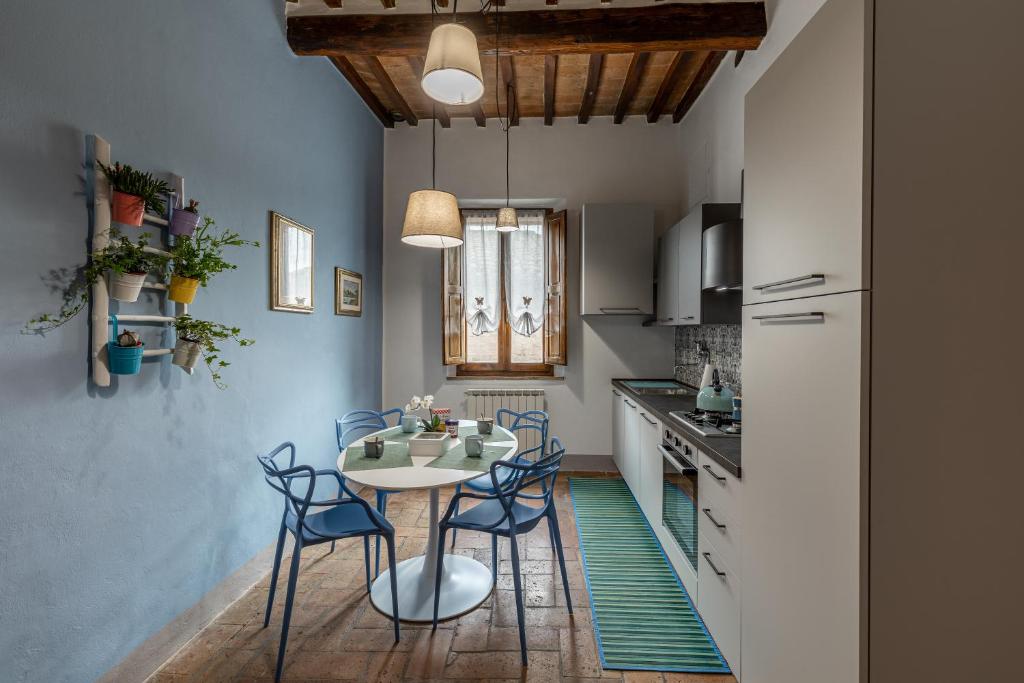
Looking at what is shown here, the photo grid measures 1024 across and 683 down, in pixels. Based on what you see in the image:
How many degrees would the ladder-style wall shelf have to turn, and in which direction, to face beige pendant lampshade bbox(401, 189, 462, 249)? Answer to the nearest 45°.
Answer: approximately 45° to its left

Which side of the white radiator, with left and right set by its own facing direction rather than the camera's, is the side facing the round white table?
front

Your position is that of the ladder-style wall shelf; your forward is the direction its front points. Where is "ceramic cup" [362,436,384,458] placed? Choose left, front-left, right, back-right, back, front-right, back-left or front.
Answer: front-left

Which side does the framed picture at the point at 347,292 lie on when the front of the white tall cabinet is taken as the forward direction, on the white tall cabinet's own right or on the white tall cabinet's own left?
on the white tall cabinet's own right

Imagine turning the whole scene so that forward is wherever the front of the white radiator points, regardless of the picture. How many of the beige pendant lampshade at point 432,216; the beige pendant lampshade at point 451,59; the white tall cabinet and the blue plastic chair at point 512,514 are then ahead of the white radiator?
4

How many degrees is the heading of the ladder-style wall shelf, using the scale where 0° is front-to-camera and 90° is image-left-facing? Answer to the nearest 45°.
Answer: approximately 315°

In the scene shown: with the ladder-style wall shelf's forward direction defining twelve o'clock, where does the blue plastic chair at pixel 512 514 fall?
The blue plastic chair is roughly at 11 o'clock from the ladder-style wall shelf.

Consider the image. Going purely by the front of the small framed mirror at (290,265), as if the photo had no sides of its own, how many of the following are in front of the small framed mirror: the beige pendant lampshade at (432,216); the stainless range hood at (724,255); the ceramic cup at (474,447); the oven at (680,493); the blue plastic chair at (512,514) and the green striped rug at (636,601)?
6

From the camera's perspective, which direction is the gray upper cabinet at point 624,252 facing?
toward the camera

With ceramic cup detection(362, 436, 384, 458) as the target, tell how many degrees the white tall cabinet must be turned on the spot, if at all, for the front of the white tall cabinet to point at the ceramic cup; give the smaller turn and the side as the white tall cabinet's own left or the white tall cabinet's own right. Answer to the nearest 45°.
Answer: approximately 45° to the white tall cabinet's own right

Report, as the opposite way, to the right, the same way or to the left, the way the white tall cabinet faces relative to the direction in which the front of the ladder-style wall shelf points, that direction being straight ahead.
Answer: the opposite way

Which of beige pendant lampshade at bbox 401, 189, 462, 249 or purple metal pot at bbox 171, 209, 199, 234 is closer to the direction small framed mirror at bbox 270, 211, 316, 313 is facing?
the beige pendant lampshade

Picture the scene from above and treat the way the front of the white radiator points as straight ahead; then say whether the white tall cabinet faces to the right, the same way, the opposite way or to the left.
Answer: to the right

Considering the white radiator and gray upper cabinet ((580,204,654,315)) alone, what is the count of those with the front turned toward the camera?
2

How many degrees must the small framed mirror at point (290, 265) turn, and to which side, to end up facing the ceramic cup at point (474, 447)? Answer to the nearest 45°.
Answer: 0° — it already faces it

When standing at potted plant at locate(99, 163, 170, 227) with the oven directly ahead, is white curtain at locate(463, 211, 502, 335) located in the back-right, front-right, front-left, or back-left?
front-left

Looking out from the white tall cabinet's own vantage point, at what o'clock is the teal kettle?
The teal kettle is roughly at 4 o'clock from the white tall cabinet.
